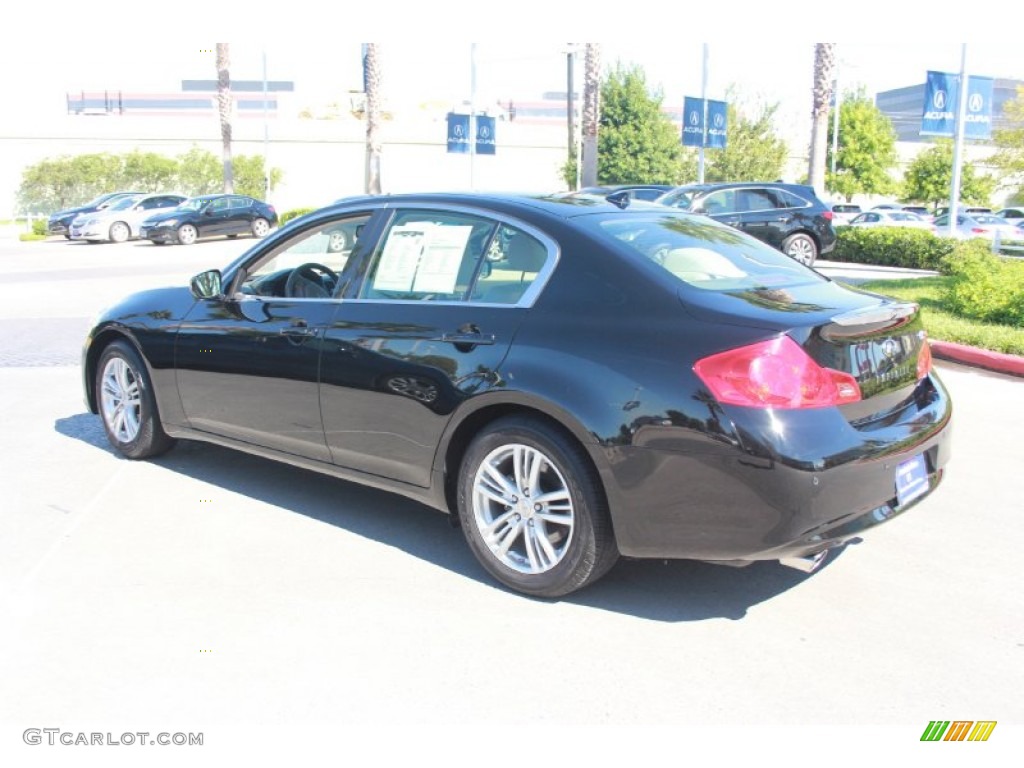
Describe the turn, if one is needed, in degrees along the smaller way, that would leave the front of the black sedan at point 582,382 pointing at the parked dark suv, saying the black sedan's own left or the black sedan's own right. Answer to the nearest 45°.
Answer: approximately 45° to the black sedan's own right

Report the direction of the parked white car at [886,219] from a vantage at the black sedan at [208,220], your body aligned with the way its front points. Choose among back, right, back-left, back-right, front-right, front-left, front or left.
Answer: back-left

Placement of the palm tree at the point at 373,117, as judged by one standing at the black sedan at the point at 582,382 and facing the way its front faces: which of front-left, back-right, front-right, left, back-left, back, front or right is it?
front-right

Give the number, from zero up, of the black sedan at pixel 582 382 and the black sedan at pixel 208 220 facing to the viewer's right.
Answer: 0

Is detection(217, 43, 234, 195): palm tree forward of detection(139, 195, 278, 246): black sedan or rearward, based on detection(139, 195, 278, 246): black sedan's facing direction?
rearward

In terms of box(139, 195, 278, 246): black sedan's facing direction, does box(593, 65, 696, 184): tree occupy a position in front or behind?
behind

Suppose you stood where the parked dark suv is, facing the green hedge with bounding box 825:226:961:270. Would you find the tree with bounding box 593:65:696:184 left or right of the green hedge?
left

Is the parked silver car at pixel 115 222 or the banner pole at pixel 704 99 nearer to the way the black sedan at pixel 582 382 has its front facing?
the parked silver car

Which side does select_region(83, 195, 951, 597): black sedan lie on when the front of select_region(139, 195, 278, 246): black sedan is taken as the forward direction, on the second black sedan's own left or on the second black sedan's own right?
on the second black sedan's own left

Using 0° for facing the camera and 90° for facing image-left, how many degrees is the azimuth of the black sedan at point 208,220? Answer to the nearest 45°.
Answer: approximately 45°
